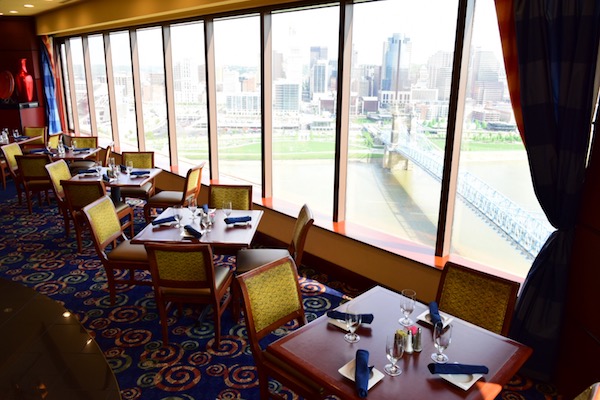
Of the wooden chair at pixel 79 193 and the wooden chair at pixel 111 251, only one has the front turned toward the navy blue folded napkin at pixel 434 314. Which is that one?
the wooden chair at pixel 111 251

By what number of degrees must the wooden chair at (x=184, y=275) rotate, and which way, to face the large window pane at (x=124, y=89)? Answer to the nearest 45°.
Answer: approximately 45° to its left

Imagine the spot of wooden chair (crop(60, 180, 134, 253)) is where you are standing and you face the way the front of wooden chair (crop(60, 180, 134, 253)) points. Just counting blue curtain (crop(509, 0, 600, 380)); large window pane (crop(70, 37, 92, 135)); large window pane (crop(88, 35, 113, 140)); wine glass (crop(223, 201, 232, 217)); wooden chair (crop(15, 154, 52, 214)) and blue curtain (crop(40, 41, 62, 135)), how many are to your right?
2

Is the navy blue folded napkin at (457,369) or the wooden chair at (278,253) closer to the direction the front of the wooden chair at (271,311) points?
the navy blue folded napkin

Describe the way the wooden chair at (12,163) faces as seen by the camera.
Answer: facing the viewer and to the right of the viewer

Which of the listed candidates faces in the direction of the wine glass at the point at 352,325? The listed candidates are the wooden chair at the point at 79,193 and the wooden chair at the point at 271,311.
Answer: the wooden chair at the point at 271,311

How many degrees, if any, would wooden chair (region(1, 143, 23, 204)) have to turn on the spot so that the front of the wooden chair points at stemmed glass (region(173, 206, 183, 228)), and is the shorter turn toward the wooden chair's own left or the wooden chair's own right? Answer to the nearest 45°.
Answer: approximately 45° to the wooden chair's own right

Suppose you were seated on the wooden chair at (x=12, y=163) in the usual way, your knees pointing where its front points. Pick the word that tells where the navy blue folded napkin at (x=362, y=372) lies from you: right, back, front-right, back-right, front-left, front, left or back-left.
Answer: front-right

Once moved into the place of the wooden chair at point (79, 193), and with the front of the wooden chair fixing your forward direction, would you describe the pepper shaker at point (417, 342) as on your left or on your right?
on your right

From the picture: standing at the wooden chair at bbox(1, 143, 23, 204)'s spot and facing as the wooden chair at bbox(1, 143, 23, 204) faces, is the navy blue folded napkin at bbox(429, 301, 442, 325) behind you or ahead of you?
ahead

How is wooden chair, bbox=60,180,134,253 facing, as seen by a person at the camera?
facing away from the viewer and to the right of the viewer

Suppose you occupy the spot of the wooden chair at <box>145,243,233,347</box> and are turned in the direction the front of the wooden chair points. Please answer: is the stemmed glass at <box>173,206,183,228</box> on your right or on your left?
on your left

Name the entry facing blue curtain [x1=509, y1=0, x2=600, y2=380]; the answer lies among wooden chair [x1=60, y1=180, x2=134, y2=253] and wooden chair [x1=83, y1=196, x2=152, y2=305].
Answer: wooden chair [x1=83, y1=196, x2=152, y2=305]

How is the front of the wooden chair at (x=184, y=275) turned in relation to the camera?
facing away from the viewer and to the right of the viewer

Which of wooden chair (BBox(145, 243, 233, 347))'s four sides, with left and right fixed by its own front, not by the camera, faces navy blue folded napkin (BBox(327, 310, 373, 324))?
right

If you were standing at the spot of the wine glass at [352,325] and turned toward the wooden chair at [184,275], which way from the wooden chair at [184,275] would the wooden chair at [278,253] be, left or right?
right

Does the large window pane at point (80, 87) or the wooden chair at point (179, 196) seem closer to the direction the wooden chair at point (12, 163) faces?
the wooden chair
